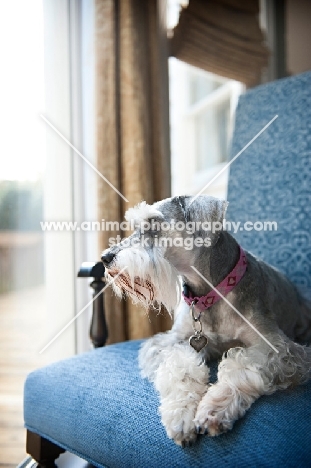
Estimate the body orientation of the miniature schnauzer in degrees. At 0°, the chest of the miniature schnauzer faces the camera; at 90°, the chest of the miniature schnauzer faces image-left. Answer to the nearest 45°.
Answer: approximately 45°

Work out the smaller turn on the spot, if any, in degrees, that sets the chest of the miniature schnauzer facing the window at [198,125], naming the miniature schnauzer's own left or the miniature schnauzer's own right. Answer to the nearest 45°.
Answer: approximately 135° to the miniature schnauzer's own right

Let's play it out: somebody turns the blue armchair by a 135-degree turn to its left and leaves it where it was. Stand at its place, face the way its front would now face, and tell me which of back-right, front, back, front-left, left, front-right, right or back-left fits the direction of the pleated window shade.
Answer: left

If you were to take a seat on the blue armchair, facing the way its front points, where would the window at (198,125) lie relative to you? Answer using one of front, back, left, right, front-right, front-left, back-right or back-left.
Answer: back-right

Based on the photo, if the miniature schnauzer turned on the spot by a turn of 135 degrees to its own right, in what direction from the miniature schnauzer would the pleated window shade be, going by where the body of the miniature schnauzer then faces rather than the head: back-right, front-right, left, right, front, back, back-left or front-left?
front

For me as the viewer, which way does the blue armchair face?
facing the viewer and to the left of the viewer

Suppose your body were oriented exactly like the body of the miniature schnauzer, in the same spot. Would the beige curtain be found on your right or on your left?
on your right
